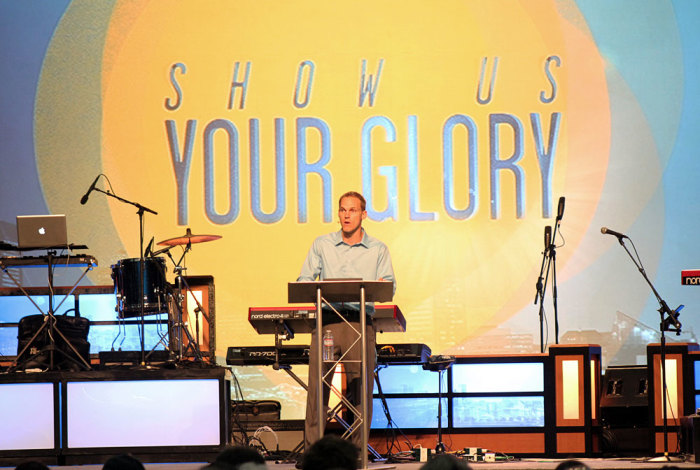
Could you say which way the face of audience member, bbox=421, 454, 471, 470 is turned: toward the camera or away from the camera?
away from the camera

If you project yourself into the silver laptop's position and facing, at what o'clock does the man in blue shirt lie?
The man in blue shirt is roughly at 4 o'clock from the silver laptop.

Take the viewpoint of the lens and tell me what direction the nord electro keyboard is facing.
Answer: facing away from the viewer

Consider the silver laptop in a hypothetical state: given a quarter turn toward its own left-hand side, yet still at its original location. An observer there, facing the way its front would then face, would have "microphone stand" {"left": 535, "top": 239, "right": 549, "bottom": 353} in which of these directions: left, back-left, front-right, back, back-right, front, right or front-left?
back

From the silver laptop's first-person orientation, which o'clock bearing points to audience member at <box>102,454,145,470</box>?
The audience member is roughly at 6 o'clock from the silver laptop.

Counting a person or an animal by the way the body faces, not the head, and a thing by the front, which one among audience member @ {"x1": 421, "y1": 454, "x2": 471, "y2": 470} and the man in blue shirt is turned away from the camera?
the audience member

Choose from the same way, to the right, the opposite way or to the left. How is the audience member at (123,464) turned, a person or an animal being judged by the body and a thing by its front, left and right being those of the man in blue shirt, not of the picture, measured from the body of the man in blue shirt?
the opposite way

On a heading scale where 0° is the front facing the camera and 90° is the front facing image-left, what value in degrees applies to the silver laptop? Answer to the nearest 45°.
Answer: approximately 180°

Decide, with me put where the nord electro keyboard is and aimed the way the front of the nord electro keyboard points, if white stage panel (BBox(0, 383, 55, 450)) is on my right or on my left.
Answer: on my left

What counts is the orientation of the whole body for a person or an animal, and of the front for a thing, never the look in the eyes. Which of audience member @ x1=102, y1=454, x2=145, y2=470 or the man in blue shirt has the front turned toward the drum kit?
the audience member

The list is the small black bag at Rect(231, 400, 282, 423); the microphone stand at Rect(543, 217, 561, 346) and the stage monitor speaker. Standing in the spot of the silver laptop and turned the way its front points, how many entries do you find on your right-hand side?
3

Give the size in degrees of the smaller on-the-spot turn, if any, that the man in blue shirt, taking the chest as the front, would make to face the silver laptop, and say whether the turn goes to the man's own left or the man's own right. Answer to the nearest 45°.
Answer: approximately 90° to the man's own right
